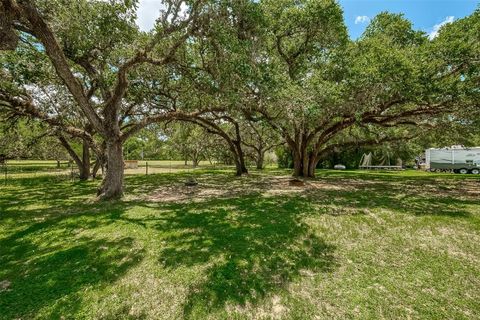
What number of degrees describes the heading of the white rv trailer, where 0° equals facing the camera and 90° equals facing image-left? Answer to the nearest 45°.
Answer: approximately 90°

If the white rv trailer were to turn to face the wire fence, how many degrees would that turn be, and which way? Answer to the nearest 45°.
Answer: approximately 45° to its left
